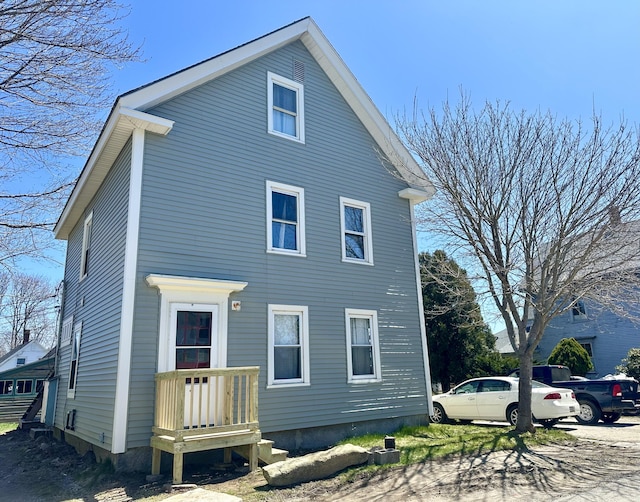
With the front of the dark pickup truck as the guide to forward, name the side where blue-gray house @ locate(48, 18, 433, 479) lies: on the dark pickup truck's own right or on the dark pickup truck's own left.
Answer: on the dark pickup truck's own left

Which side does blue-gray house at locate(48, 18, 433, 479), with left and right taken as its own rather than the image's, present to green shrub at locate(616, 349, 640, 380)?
left

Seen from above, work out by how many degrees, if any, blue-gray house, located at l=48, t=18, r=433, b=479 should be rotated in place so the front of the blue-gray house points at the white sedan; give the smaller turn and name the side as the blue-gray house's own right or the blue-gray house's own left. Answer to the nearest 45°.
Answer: approximately 45° to the blue-gray house's own left

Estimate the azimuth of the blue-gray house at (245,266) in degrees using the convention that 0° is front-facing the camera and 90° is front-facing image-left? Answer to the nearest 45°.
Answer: approximately 315°

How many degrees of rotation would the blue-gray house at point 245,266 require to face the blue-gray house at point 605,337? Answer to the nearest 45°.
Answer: approximately 90° to its left

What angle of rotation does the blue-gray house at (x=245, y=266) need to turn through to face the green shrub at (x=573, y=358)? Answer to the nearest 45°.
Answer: approximately 90° to its left

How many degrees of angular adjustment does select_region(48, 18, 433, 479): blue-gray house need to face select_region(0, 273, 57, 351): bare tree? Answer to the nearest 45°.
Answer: approximately 180°
